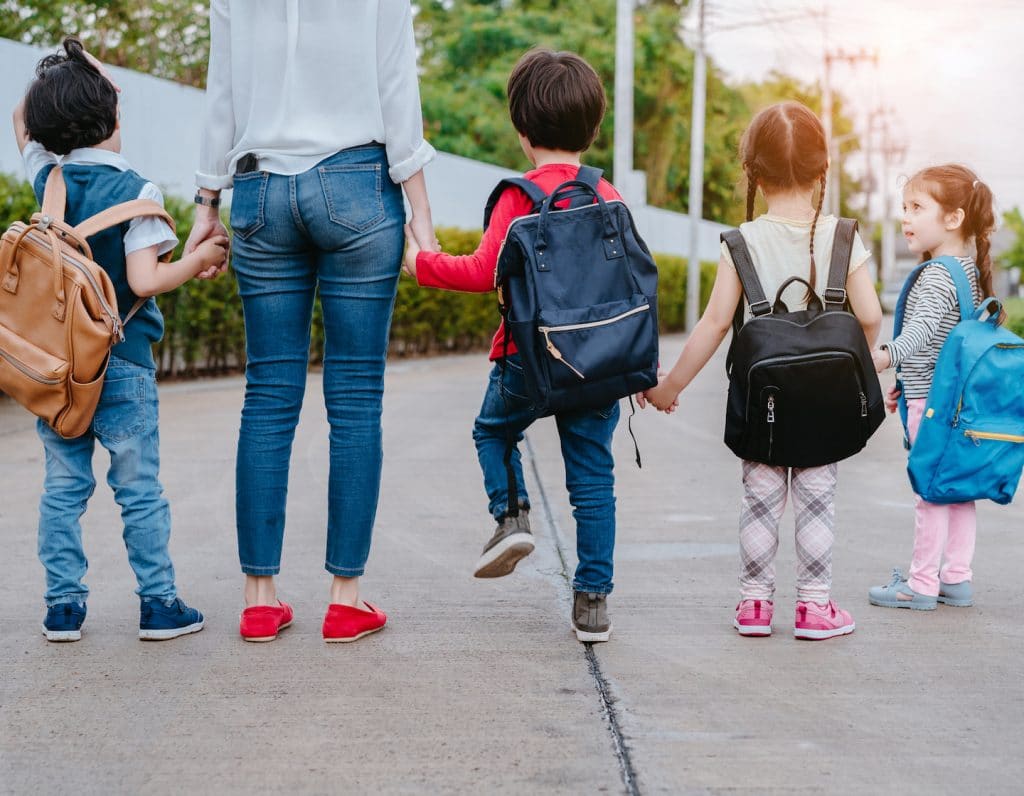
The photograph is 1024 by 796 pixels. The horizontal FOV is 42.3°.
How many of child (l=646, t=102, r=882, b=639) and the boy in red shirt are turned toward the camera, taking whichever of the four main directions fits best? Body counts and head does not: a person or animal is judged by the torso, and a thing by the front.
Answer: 0

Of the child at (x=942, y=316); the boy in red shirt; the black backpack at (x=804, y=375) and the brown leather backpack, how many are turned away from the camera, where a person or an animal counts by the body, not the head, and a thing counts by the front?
1

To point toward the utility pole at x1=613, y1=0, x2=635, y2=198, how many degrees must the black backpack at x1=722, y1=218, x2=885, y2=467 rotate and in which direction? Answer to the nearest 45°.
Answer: approximately 180°

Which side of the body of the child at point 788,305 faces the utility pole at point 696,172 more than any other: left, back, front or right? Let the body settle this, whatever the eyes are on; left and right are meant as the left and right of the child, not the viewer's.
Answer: front

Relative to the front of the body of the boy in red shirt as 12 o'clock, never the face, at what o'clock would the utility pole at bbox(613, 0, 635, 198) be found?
The utility pole is roughly at 12 o'clock from the boy in red shirt.

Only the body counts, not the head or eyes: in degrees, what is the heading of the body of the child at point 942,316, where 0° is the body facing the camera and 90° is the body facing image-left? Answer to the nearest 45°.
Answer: approximately 90°

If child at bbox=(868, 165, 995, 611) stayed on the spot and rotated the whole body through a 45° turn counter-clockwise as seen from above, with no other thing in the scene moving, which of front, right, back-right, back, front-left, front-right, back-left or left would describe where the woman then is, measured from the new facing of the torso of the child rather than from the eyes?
front

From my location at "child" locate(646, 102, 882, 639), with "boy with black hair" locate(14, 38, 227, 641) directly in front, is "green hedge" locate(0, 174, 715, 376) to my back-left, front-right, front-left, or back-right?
front-right

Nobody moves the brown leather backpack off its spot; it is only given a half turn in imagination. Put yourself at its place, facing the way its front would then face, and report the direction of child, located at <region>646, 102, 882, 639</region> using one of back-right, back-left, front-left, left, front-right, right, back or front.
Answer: front-right

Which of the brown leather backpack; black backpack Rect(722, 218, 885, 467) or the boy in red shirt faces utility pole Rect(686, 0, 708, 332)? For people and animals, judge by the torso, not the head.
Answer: the boy in red shirt

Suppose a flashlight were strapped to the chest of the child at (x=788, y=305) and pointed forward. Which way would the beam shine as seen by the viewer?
away from the camera

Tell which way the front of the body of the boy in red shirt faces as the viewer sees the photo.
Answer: away from the camera

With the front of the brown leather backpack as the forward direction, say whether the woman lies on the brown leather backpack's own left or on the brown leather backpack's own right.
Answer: on the brown leather backpack's own left

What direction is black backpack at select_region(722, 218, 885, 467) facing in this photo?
toward the camera

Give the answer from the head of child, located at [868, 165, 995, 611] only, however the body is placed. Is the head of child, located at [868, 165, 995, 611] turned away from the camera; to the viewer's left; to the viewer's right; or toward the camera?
to the viewer's left
